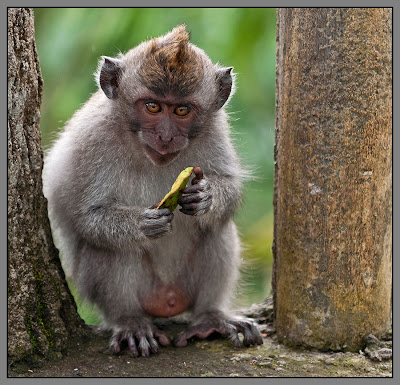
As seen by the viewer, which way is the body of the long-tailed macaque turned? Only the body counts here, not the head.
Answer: toward the camera

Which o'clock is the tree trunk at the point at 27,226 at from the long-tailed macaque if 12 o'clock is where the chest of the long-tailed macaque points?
The tree trunk is roughly at 2 o'clock from the long-tailed macaque.

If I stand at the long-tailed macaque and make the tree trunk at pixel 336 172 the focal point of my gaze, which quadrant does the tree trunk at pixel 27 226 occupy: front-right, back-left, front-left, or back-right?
back-right

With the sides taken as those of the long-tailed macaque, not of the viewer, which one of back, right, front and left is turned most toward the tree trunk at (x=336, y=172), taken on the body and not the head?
left

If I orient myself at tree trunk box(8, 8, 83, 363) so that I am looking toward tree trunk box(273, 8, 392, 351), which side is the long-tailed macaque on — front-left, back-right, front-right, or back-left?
front-left
